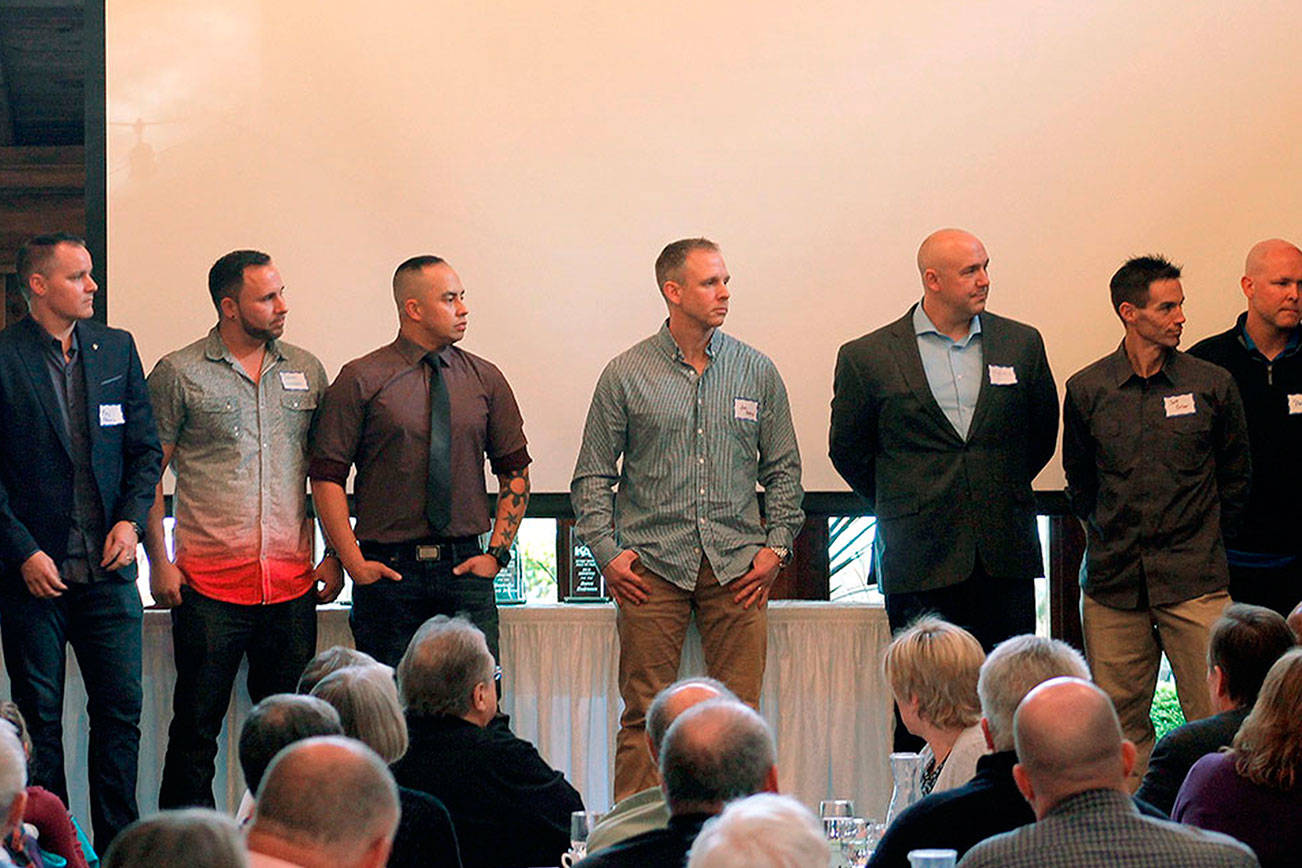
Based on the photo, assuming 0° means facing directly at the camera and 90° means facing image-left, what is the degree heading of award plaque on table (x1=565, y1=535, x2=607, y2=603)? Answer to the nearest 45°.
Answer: approximately 0°

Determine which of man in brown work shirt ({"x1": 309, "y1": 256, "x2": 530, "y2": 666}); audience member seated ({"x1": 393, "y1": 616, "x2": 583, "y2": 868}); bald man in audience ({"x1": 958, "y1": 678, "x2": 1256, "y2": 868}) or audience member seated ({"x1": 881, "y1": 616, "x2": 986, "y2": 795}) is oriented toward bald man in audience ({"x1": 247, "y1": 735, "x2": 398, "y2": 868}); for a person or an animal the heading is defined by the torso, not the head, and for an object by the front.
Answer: the man in brown work shirt

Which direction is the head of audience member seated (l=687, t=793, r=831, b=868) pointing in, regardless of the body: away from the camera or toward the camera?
away from the camera

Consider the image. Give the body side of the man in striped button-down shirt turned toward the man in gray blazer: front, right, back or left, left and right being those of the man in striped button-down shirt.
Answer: left

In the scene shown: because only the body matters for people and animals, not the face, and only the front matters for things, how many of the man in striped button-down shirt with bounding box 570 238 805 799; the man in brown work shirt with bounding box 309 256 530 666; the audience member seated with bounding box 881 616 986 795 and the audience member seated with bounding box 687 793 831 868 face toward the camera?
2

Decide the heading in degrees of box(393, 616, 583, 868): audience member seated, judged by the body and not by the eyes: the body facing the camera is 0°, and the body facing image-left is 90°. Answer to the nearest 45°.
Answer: approximately 225°

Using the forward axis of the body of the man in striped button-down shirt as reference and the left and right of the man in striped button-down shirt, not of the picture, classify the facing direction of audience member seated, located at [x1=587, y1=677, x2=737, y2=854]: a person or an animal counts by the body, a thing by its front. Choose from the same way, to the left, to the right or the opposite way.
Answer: the opposite way

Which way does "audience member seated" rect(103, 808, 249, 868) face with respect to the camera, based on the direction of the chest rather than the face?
away from the camera

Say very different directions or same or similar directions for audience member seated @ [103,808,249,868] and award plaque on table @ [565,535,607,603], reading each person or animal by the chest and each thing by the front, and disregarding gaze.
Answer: very different directions

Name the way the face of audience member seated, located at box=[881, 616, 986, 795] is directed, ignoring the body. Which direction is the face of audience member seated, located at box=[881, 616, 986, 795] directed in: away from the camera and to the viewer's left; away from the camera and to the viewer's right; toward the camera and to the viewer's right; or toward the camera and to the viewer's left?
away from the camera and to the viewer's left

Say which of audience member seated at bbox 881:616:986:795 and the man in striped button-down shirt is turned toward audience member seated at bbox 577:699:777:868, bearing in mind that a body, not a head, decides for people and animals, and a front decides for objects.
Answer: the man in striped button-down shirt

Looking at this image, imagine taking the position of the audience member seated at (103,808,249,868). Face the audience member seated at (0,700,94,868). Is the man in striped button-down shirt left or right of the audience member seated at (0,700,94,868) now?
right

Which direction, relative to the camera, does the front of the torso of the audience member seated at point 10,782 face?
away from the camera

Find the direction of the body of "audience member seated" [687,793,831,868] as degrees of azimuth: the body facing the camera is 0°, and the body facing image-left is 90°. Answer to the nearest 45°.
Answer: approximately 180°
